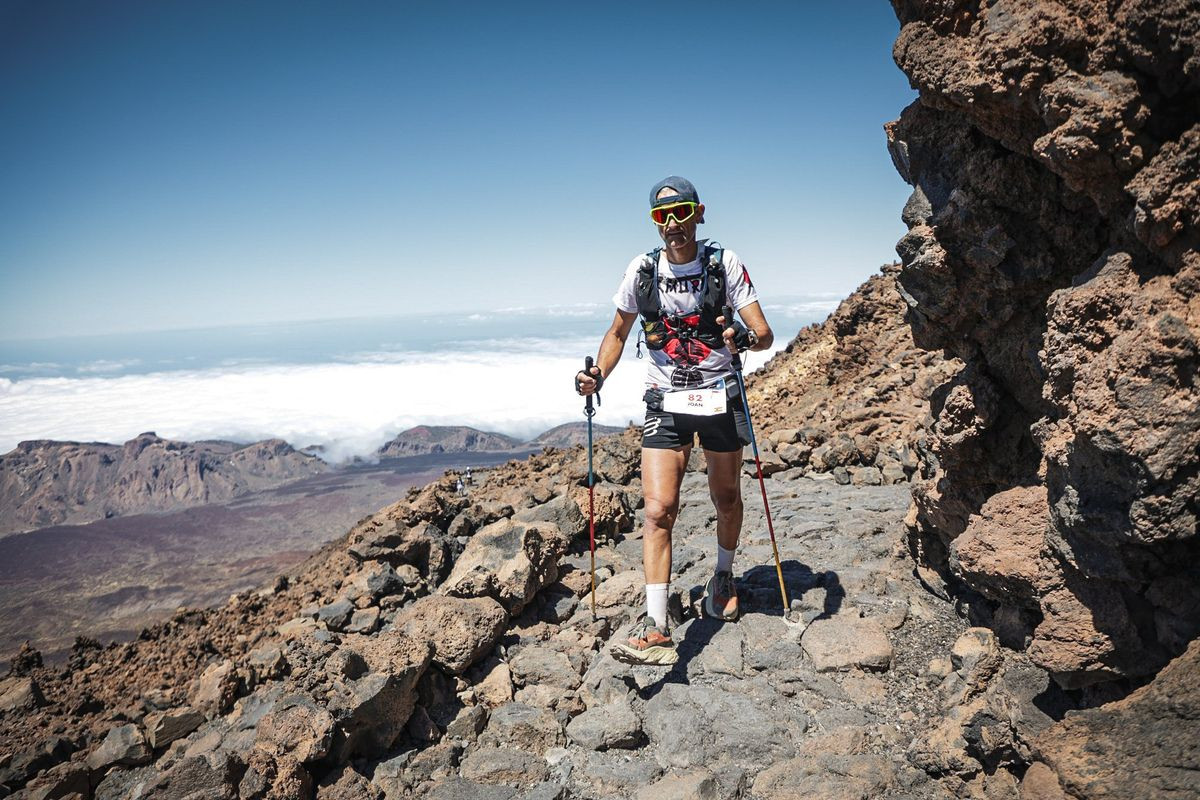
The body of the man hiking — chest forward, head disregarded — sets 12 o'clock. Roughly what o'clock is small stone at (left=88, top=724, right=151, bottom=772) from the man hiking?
The small stone is roughly at 3 o'clock from the man hiking.

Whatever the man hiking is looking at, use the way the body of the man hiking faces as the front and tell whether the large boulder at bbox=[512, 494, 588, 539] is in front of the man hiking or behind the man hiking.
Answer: behind

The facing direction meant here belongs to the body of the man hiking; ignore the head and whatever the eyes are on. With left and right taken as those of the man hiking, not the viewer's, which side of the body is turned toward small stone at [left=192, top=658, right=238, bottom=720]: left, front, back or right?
right

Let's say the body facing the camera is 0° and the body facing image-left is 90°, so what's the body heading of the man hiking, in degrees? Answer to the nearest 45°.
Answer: approximately 0°

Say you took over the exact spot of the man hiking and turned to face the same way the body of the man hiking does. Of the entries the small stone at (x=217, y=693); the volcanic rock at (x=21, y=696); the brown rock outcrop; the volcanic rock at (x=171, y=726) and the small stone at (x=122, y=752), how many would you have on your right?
4

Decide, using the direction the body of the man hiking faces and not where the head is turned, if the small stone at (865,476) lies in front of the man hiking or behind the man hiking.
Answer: behind

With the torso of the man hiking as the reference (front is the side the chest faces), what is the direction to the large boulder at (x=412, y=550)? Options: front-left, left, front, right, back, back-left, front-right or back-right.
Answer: back-right

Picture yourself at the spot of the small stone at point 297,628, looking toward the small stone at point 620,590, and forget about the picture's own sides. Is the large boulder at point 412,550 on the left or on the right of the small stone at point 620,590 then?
left
